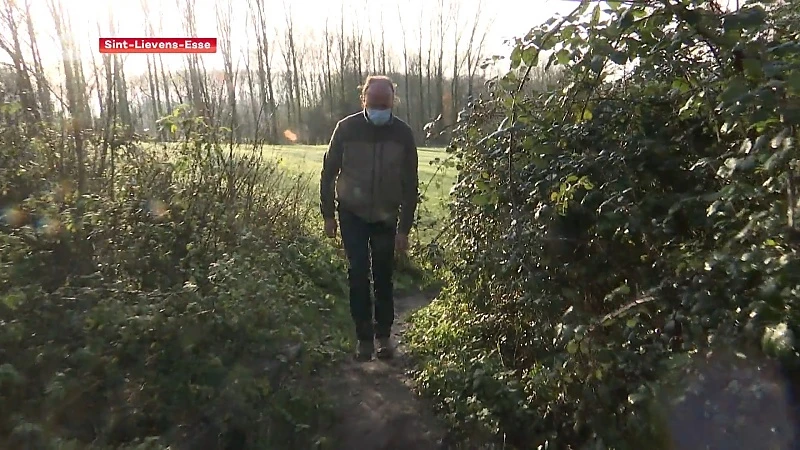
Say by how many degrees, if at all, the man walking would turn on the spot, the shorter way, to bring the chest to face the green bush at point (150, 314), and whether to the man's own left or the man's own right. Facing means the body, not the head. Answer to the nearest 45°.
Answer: approximately 45° to the man's own right

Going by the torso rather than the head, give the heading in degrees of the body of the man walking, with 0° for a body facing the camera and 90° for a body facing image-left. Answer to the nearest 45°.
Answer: approximately 0°

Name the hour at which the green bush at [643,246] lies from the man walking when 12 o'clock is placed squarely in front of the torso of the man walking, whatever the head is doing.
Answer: The green bush is roughly at 11 o'clock from the man walking.

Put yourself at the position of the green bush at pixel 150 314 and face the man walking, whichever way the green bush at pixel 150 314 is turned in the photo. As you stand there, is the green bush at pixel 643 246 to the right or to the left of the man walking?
right
